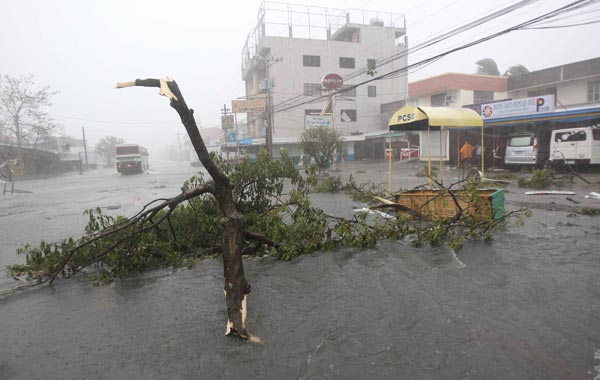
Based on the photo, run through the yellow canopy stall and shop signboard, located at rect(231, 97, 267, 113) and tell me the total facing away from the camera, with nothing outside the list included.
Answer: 0

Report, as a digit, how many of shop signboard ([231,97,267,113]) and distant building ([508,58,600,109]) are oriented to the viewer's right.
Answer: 0

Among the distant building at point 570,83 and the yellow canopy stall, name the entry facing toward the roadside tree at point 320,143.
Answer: the distant building

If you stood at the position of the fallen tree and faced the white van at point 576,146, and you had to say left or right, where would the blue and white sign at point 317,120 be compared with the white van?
left

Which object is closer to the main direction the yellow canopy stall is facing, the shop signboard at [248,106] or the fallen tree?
the fallen tree

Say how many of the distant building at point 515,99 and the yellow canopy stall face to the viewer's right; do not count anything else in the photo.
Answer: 0

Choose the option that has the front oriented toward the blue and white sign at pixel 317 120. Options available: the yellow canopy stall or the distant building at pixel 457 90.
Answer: the distant building

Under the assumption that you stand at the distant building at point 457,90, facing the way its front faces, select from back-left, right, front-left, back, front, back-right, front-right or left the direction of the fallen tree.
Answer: front-left

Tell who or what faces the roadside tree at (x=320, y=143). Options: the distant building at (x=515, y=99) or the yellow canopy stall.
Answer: the distant building

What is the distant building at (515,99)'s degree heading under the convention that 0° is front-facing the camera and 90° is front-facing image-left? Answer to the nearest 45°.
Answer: approximately 45°
